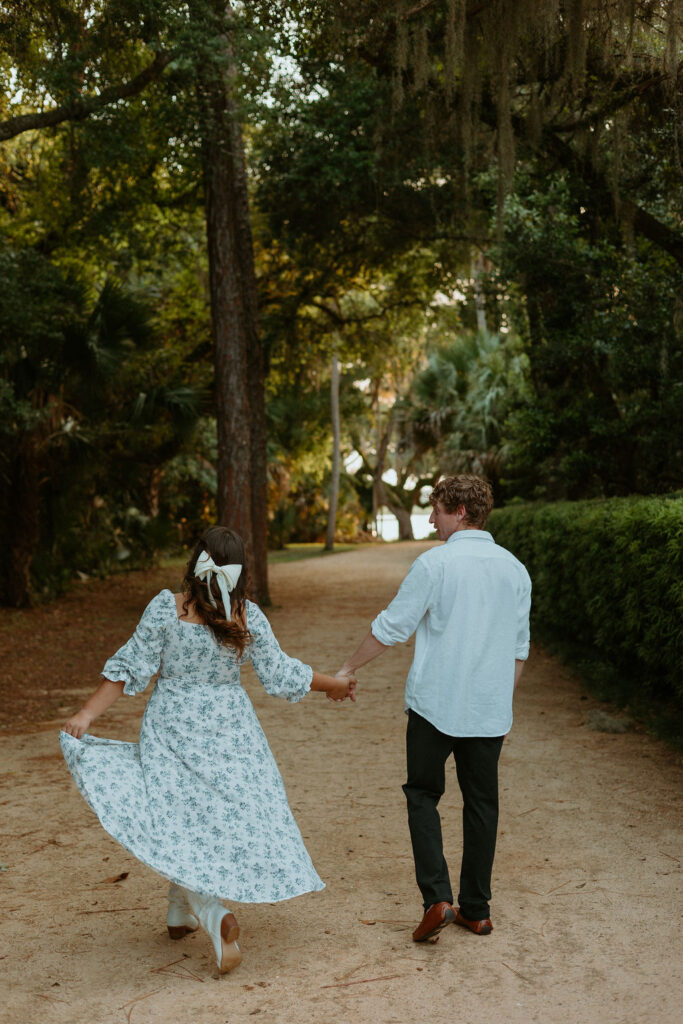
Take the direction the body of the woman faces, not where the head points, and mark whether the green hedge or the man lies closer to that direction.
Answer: the green hedge

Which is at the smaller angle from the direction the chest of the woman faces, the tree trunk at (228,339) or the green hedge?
the tree trunk

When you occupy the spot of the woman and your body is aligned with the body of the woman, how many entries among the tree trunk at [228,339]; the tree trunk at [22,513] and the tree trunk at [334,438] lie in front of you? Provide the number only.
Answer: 3

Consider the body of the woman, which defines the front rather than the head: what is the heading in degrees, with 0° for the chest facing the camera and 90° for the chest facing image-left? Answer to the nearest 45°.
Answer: approximately 180°

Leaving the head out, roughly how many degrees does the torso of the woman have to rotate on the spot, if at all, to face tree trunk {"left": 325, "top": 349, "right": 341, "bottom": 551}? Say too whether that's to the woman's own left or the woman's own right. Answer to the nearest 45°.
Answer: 0° — they already face it

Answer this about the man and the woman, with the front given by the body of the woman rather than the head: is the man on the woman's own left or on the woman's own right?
on the woman's own right

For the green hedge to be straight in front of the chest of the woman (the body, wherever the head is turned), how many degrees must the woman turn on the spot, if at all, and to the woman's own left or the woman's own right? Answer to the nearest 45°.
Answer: approximately 45° to the woman's own right

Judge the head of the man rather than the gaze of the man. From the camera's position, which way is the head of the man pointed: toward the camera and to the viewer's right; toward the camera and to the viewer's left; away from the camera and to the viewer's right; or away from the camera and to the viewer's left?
away from the camera and to the viewer's left

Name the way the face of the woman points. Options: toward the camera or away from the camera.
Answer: away from the camera
